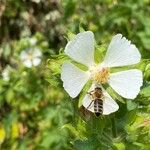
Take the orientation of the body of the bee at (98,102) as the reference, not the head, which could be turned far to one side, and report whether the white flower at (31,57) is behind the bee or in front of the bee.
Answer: in front

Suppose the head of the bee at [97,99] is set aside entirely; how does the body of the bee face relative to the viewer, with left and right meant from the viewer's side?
facing away from the viewer
